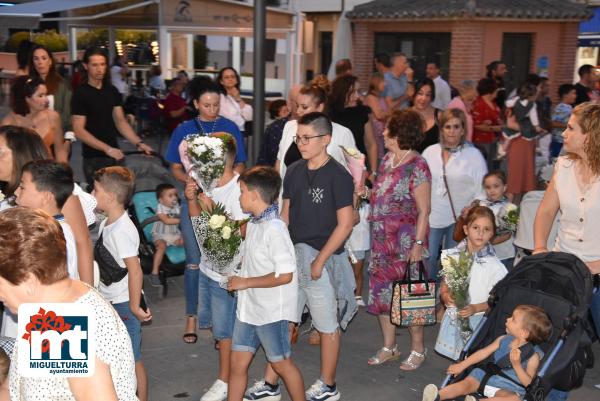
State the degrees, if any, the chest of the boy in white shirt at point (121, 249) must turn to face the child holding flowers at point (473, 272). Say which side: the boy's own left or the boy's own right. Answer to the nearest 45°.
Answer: approximately 135° to the boy's own left

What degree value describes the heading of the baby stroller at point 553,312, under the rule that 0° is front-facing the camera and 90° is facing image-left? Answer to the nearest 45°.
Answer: approximately 45°

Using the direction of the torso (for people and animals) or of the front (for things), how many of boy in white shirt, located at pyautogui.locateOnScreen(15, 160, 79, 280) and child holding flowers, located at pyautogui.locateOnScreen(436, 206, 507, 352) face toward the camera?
1

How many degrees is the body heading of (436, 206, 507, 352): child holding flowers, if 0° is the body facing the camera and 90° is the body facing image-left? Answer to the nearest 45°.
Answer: approximately 0°

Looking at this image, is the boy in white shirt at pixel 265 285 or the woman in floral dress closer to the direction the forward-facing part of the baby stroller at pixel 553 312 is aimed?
the boy in white shirt
